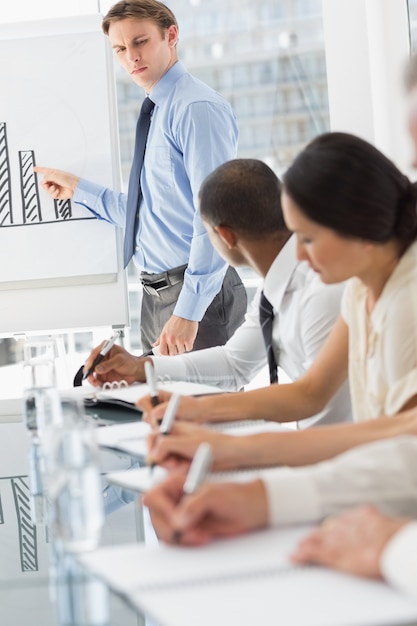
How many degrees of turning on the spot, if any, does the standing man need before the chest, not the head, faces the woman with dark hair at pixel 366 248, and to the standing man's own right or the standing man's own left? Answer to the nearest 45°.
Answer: approximately 45° to the standing man's own left

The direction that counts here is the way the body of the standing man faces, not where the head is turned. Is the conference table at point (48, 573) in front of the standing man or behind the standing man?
in front

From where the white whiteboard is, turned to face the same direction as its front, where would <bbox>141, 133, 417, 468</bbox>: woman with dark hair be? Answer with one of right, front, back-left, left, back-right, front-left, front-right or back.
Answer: front

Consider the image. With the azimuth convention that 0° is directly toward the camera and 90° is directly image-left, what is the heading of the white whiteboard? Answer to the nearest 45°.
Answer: approximately 0°

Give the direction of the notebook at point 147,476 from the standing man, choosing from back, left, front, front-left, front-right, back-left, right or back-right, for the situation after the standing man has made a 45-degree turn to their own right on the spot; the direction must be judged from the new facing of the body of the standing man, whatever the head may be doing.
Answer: left

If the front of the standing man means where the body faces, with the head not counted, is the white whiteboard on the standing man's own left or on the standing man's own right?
on the standing man's own right

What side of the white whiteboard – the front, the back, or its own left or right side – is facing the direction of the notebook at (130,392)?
front

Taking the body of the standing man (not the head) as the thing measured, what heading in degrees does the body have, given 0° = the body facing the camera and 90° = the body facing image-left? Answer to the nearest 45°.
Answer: approximately 45°

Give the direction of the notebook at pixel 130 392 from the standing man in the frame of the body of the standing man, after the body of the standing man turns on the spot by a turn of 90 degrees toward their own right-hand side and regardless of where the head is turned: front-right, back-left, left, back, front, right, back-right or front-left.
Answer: back-left

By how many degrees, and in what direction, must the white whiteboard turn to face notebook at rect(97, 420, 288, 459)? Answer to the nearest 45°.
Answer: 0° — it already faces it

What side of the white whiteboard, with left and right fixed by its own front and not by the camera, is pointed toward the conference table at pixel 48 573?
front

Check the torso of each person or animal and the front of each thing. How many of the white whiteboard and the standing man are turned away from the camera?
0

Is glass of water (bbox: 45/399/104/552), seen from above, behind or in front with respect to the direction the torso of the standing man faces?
in front

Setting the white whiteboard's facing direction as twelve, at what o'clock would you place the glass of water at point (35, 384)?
The glass of water is roughly at 12 o'clock from the white whiteboard.

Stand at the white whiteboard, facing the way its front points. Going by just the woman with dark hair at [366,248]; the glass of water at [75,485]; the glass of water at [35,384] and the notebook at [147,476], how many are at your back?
0
